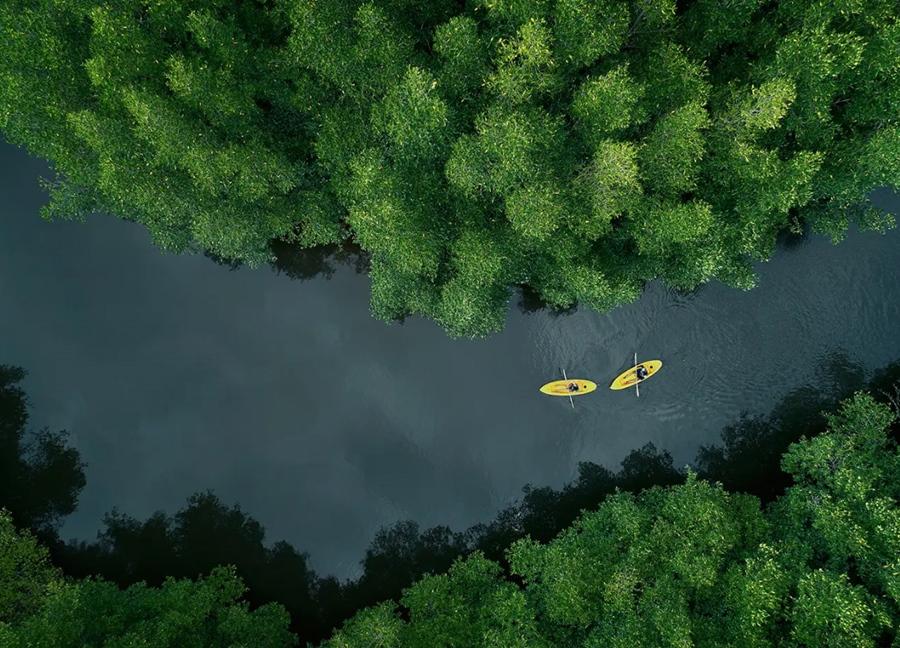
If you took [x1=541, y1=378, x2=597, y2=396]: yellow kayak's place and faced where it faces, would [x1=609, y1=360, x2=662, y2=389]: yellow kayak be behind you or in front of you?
behind

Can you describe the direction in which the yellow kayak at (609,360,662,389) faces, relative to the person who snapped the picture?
facing the viewer and to the left of the viewer

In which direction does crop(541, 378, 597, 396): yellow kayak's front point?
to the viewer's left

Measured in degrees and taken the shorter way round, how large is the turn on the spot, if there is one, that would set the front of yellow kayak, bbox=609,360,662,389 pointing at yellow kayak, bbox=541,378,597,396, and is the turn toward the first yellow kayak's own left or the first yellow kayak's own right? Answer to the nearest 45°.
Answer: approximately 45° to the first yellow kayak's own right

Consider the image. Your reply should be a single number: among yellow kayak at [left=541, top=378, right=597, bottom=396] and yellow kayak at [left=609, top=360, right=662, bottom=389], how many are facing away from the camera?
0
